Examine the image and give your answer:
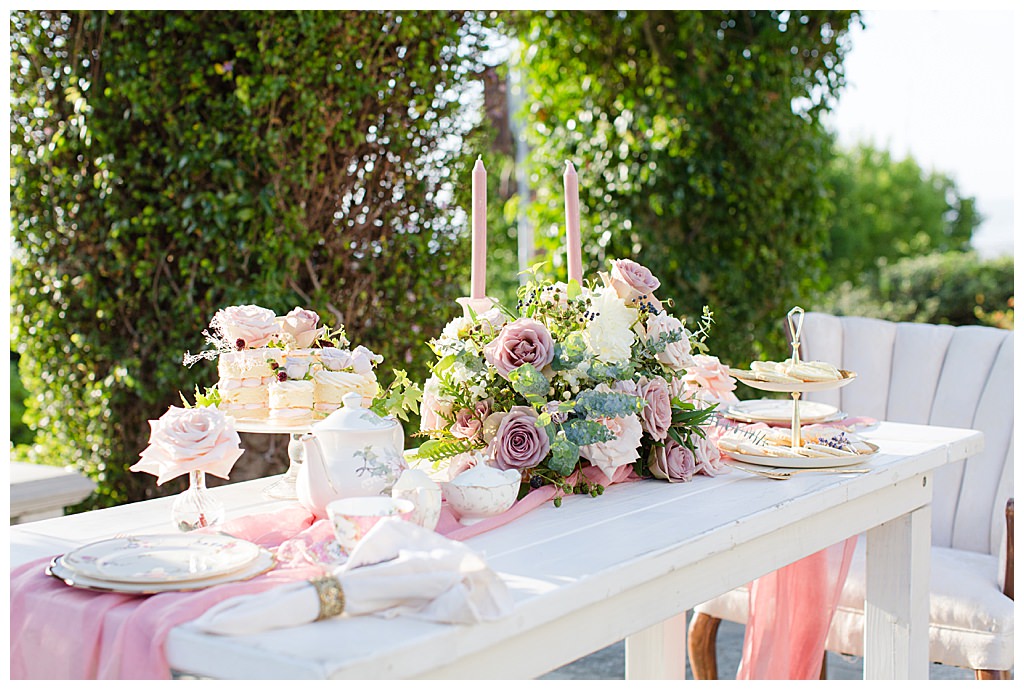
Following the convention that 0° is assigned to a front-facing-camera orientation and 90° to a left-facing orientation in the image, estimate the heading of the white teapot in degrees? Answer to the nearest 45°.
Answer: approximately 45°

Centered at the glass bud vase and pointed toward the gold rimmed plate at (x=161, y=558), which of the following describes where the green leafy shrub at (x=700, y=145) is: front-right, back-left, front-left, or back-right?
back-left

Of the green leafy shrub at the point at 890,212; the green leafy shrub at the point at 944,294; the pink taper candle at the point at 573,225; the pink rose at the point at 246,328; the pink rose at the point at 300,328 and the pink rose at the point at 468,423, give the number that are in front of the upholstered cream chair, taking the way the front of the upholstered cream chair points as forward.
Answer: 4

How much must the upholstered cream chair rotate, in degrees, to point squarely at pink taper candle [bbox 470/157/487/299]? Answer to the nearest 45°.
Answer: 0° — it already faces it

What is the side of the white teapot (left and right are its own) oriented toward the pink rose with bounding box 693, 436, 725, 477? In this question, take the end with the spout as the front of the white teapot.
back

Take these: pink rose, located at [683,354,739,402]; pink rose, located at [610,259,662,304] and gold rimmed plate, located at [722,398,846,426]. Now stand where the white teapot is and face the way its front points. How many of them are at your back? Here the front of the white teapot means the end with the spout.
3

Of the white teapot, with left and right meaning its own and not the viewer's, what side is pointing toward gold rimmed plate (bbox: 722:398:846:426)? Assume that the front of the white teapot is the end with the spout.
back

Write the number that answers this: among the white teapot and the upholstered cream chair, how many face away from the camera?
0

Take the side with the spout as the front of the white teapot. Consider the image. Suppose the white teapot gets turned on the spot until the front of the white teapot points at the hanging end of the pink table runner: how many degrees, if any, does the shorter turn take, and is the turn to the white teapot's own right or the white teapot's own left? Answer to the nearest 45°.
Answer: approximately 180°
